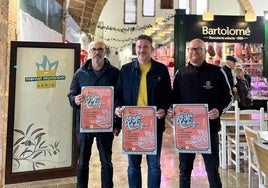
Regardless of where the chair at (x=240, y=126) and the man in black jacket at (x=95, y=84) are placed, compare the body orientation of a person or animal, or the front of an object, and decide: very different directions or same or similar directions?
very different directions

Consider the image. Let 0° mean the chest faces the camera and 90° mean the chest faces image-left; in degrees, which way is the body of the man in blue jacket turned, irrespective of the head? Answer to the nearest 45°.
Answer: approximately 0°

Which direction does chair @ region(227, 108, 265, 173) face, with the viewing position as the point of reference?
facing away from the viewer and to the left of the viewer

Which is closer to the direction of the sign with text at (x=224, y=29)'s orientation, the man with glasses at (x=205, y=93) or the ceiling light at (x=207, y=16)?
the man with glasses

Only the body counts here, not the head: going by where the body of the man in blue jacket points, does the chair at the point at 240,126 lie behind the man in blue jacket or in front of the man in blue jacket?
behind

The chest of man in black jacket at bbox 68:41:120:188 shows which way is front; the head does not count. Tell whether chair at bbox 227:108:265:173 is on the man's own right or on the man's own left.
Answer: on the man's own left

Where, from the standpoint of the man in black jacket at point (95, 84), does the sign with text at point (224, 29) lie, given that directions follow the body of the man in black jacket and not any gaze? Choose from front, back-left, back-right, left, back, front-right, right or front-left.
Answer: back-left
